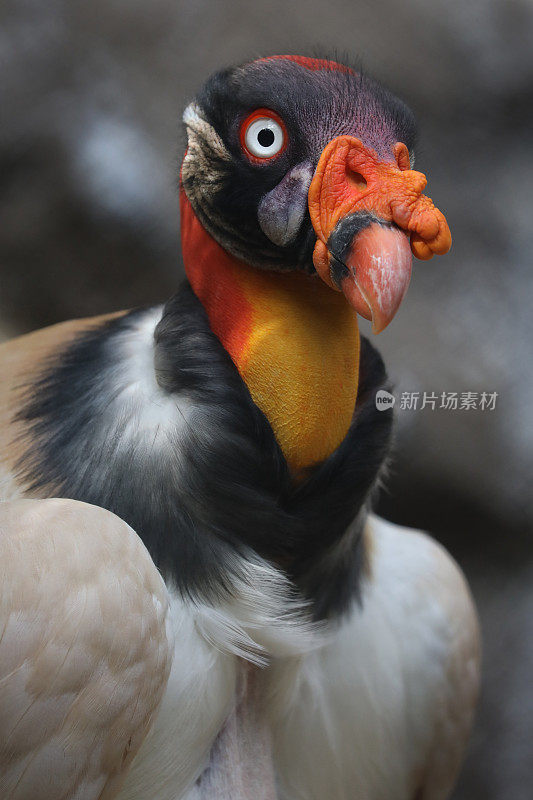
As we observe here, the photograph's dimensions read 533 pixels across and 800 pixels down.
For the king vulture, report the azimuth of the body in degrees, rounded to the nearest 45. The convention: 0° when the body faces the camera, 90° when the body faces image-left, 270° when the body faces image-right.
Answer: approximately 315°
